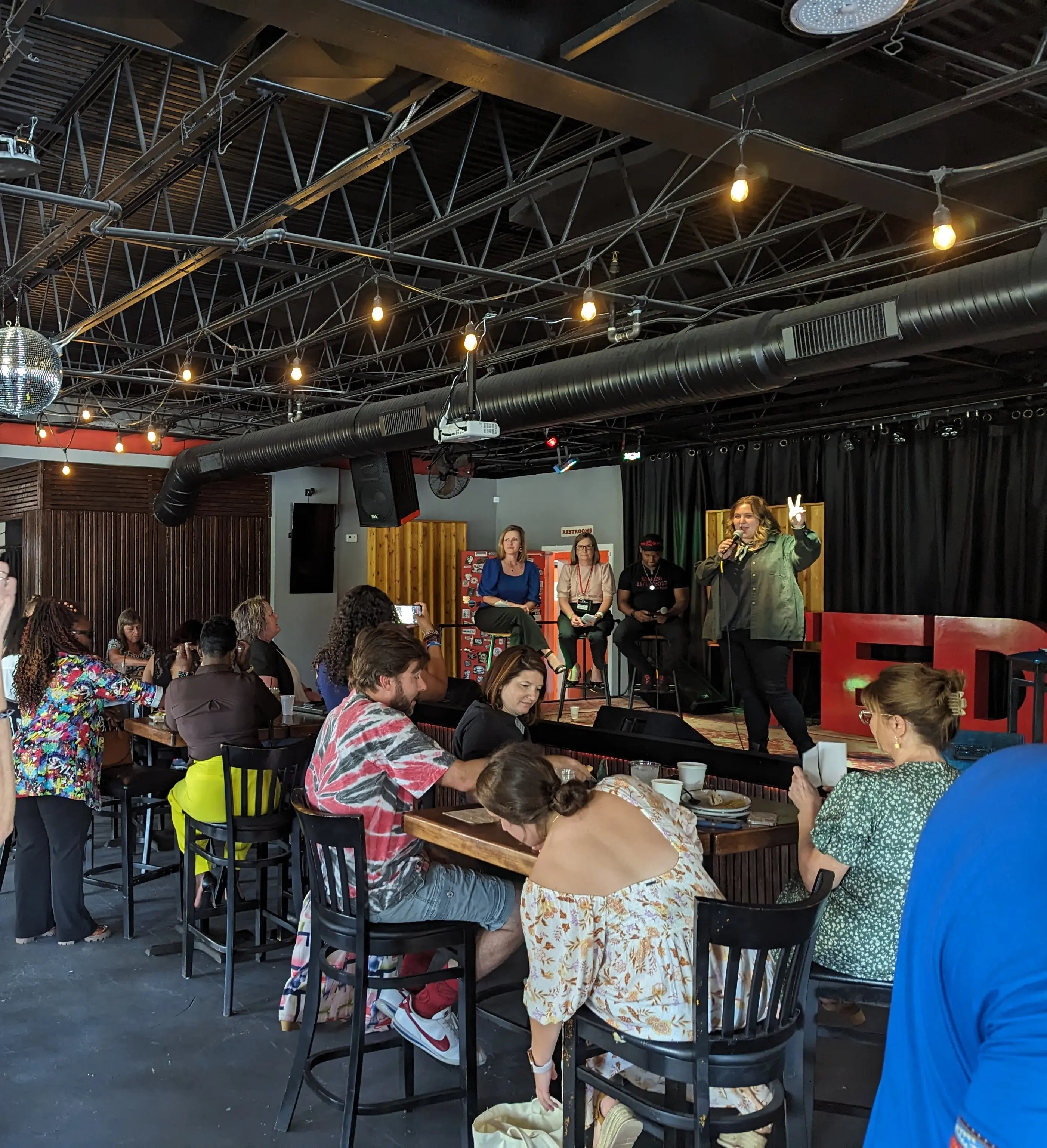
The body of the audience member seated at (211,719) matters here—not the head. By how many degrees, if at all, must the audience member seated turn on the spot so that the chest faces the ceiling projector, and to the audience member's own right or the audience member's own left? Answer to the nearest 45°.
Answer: approximately 45° to the audience member's own right

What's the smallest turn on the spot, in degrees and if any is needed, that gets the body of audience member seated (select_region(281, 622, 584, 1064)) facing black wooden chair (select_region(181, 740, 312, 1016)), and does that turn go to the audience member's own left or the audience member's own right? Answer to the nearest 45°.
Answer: approximately 135° to the audience member's own left

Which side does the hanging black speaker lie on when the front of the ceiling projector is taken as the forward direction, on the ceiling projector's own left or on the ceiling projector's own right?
on the ceiling projector's own left

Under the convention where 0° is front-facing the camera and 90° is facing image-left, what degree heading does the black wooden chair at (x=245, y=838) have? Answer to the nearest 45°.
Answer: approximately 135°

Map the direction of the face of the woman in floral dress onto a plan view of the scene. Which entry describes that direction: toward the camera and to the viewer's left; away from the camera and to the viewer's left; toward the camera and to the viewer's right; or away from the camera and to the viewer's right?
away from the camera and to the viewer's left

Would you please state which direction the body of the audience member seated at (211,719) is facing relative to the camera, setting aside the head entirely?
away from the camera

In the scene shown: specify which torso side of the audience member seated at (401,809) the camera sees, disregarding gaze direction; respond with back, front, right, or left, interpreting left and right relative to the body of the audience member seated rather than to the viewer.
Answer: right

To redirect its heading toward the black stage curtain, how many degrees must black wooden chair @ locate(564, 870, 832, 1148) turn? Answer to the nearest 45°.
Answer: approximately 45° to its right

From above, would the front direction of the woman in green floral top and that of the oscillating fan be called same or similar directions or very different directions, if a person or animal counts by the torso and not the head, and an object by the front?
very different directions

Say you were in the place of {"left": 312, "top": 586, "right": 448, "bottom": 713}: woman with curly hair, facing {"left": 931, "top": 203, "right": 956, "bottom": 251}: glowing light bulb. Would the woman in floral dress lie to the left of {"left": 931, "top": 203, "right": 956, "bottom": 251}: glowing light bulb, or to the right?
right

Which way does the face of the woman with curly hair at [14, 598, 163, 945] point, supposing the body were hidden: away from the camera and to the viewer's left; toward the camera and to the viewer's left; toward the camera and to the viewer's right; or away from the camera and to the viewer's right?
away from the camera and to the viewer's right

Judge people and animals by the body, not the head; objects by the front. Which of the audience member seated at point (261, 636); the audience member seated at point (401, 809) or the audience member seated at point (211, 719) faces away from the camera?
the audience member seated at point (211, 719)

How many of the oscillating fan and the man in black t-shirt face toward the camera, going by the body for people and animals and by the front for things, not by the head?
2

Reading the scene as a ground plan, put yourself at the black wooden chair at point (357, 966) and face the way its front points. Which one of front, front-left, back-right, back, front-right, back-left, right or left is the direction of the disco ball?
left

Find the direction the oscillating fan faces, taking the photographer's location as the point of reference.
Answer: facing the viewer

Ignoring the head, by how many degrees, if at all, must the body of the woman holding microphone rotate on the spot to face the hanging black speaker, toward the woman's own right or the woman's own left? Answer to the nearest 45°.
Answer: approximately 90° to the woman's own right

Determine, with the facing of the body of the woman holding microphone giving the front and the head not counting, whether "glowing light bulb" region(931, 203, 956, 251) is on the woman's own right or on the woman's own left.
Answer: on the woman's own left

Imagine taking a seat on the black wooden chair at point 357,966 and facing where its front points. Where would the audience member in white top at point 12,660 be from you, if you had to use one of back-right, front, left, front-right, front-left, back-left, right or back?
left

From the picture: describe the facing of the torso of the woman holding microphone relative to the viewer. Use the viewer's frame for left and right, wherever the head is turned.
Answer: facing the viewer and to the left of the viewer

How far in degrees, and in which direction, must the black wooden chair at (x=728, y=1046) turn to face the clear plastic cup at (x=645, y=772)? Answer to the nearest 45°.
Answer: approximately 45° to its right

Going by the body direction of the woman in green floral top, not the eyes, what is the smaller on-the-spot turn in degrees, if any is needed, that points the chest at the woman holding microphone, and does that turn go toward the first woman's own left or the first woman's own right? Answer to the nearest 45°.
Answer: approximately 45° to the first woman's own right
